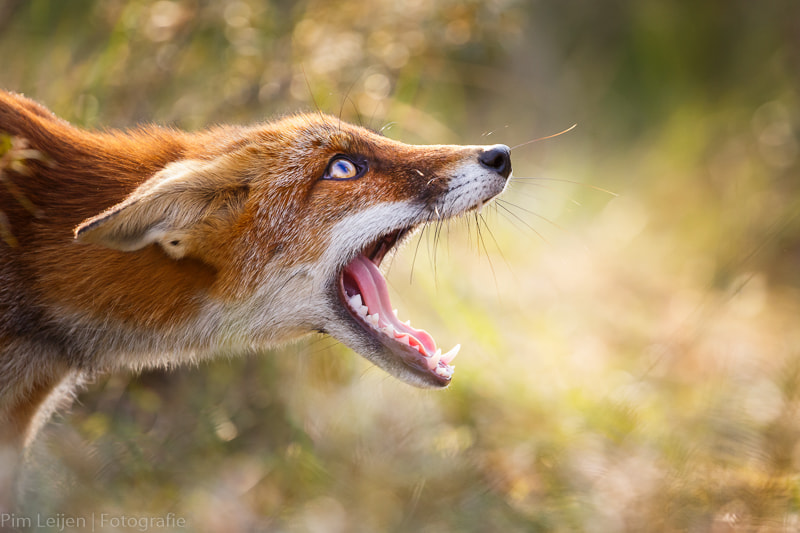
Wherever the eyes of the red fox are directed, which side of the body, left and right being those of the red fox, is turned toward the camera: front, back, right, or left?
right

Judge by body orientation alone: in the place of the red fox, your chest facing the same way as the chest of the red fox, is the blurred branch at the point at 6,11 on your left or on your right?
on your left
